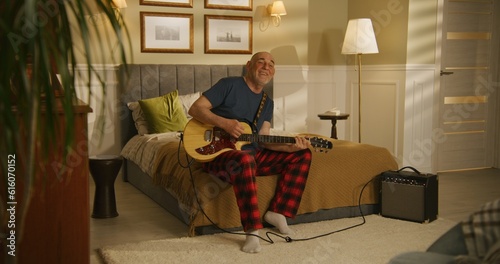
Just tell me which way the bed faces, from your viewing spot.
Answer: facing the viewer and to the right of the viewer

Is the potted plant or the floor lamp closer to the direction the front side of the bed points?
the potted plant

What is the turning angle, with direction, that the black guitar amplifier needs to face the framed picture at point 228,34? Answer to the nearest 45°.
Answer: approximately 90° to its right

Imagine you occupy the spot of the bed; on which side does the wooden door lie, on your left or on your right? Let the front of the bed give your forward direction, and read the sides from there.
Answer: on your left

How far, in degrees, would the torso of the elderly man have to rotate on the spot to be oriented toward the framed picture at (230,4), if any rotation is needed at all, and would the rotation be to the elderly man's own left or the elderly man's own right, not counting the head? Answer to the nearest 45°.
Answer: approximately 135° to the elderly man's own left

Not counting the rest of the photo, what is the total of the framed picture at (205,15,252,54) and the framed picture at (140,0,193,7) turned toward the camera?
2

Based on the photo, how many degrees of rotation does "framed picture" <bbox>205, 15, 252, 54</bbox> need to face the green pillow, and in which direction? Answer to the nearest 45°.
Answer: approximately 45° to its right

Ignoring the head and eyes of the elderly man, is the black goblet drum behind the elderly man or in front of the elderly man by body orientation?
behind

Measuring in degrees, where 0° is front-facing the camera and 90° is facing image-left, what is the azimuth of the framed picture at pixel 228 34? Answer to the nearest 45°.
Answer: approximately 0°

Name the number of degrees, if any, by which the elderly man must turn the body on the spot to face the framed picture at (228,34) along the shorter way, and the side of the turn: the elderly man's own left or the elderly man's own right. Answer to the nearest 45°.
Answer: approximately 135° to the elderly man's own left

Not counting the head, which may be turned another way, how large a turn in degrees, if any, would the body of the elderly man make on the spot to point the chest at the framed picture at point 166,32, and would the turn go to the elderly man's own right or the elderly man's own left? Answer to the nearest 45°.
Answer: approximately 180°

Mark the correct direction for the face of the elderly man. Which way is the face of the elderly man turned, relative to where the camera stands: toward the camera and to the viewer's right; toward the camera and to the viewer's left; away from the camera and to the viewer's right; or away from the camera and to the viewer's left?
toward the camera and to the viewer's right
